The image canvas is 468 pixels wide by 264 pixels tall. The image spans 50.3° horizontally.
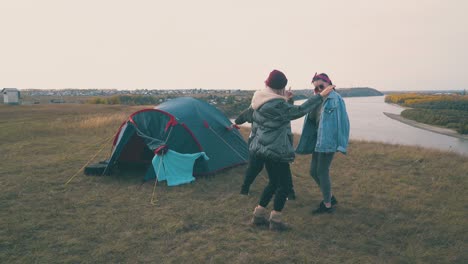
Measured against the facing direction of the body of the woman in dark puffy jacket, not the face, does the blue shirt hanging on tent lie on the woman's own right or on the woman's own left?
on the woman's own left

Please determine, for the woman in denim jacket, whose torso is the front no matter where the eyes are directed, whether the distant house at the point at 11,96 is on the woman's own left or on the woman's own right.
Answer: on the woman's own right

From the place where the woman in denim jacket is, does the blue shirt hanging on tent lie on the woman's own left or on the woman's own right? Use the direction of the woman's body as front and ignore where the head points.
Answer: on the woman's own right

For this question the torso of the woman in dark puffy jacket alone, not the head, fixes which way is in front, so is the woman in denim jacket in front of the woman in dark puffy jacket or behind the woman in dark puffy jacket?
in front

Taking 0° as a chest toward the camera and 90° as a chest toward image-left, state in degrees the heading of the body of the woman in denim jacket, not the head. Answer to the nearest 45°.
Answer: approximately 45°

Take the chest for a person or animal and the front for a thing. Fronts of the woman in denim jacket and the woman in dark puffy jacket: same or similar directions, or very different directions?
very different directions

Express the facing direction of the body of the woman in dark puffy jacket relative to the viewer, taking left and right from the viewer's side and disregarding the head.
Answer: facing away from the viewer and to the right of the viewer

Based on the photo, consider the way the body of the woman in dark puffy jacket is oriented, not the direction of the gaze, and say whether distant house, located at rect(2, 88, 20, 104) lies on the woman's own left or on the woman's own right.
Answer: on the woman's own left

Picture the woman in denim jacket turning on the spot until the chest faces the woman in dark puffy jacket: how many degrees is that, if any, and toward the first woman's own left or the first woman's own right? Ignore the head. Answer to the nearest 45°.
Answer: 0° — they already face them
